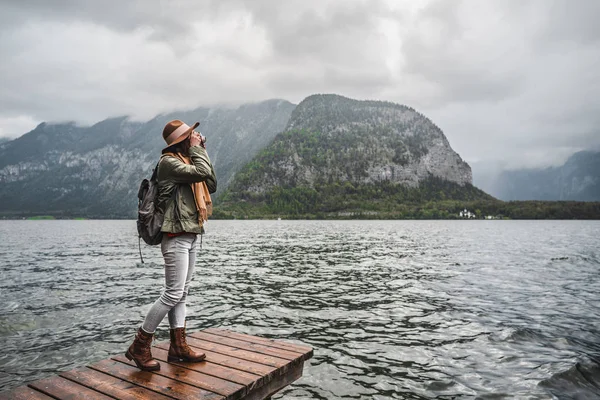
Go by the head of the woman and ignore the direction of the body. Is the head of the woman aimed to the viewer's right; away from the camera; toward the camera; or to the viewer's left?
to the viewer's right

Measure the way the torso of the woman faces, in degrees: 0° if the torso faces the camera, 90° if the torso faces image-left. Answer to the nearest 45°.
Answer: approximately 270°
